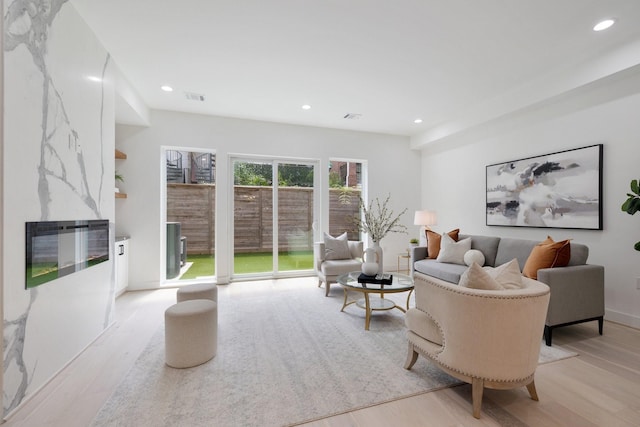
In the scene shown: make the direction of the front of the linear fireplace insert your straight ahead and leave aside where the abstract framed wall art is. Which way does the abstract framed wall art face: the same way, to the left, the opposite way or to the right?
the opposite way

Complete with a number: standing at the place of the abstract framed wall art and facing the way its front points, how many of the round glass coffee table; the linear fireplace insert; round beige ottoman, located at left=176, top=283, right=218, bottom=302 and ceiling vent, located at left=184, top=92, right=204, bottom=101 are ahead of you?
4

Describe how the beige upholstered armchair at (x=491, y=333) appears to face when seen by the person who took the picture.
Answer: facing away from the viewer and to the left of the viewer

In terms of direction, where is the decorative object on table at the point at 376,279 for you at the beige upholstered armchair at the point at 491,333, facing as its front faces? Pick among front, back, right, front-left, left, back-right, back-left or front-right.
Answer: front

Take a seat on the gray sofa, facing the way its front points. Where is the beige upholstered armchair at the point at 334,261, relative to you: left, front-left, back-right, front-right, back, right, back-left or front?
front-right

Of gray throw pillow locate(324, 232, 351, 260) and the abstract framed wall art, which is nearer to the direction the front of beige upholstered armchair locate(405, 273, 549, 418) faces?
the gray throw pillow

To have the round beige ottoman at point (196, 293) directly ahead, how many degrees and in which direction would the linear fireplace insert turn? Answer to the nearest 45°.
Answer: approximately 45° to its left

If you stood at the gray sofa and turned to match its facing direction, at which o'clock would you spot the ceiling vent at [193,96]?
The ceiling vent is roughly at 1 o'clock from the gray sofa.

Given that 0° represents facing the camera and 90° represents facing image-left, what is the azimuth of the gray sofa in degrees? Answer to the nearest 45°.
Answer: approximately 45°

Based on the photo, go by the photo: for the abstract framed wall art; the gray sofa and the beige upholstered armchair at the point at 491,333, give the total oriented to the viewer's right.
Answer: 0

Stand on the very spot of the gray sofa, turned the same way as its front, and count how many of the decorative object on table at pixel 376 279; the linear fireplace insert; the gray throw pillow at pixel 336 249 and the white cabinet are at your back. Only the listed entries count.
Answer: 0

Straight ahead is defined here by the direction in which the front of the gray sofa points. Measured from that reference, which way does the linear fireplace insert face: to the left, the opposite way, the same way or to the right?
the opposite way

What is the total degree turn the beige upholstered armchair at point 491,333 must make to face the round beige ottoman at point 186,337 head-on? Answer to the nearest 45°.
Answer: approximately 45° to its left

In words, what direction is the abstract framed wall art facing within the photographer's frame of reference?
facing the viewer and to the left of the viewer

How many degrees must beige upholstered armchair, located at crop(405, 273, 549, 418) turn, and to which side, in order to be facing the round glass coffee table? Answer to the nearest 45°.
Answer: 0° — it already faces it

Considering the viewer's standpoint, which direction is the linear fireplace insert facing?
facing the viewer and to the right of the viewer

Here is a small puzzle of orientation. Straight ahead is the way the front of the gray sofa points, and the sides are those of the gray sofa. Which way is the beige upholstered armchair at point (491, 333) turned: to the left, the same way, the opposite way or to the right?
to the right

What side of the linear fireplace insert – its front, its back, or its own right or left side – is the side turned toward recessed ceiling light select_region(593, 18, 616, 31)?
front

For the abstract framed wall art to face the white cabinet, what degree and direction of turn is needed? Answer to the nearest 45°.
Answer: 0° — it already faces it

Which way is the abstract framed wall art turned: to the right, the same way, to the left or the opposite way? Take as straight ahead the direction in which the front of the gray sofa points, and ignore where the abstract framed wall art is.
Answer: the same way

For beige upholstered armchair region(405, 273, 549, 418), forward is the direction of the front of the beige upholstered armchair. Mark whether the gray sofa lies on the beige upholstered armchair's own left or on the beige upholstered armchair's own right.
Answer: on the beige upholstered armchair's own right
